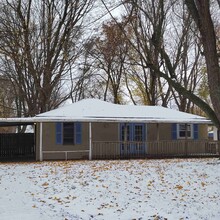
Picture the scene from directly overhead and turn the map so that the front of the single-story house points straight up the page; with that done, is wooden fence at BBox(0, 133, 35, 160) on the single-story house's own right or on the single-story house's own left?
on the single-story house's own right

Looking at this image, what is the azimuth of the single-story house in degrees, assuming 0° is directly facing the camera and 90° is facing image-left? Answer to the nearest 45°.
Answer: approximately 0°
